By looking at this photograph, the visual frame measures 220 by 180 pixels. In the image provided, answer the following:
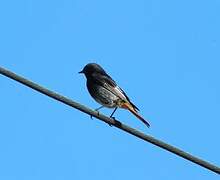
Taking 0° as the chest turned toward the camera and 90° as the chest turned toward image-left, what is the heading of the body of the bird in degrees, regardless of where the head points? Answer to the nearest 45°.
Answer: approximately 90°
